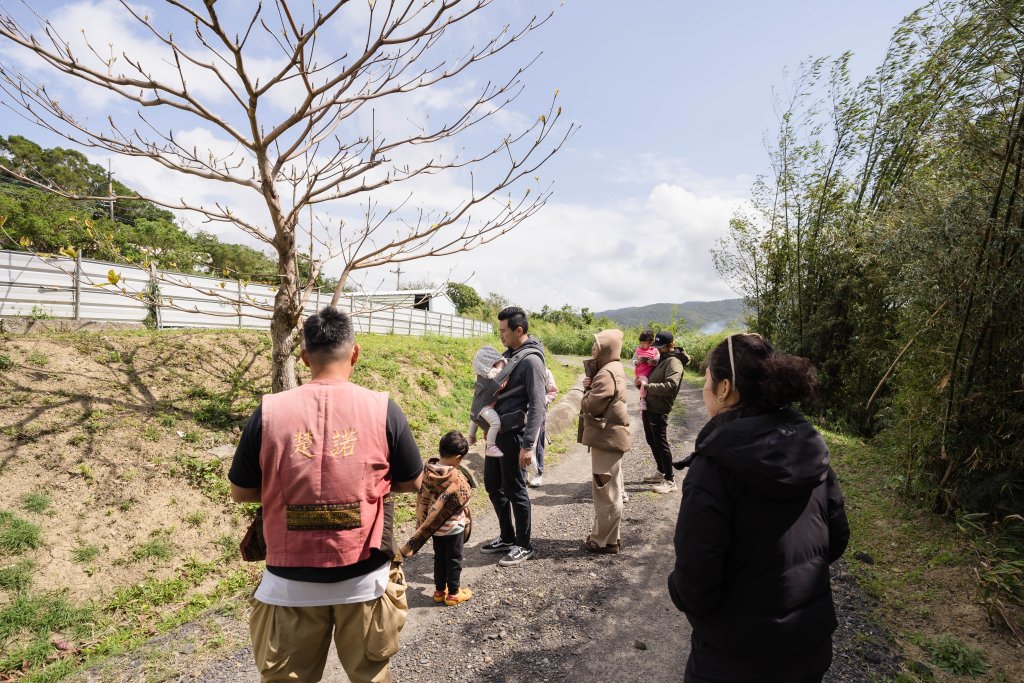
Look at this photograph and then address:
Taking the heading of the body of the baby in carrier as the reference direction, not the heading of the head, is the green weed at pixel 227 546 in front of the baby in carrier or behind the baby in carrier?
behind

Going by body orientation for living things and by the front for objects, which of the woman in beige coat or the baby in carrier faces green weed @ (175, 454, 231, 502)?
the woman in beige coat

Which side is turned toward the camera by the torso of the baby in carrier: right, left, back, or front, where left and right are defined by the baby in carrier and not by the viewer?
right

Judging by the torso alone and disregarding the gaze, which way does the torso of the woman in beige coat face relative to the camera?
to the viewer's left

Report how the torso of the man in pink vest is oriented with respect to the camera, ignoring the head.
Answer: away from the camera

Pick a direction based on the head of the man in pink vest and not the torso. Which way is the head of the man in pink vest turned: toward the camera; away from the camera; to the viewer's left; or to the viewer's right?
away from the camera

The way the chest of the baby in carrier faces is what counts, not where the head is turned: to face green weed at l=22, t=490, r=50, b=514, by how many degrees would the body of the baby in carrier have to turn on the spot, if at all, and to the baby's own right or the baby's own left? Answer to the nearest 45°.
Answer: approximately 180°

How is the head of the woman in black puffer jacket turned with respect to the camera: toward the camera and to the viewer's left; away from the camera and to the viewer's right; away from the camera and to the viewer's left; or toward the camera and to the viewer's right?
away from the camera and to the viewer's left

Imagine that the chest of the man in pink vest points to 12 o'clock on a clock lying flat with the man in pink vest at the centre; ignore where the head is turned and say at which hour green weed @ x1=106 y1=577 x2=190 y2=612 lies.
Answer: The green weed is roughly at 11 o'clock from the man in pink vest.

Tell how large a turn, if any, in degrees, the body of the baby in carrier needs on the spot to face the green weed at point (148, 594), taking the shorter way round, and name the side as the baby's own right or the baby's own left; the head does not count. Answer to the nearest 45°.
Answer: approximately 180°

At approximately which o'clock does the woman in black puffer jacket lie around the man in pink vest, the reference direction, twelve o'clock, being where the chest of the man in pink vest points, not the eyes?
The woman in black puffer jacket is roughly at 4 o'clock from the man in pink vest.

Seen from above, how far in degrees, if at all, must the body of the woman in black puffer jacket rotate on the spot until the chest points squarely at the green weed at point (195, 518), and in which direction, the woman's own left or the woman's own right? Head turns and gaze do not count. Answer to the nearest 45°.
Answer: approximately 45° to the woman's own left
